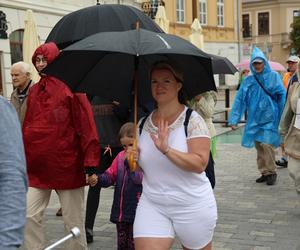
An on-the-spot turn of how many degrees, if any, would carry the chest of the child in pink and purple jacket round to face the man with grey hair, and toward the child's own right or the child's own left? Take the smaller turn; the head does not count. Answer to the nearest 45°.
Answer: approximately 135° to the child's own right

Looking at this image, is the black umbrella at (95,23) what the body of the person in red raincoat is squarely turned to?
no

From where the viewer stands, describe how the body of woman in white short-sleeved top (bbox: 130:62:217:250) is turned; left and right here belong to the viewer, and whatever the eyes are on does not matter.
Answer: facing the viewer and to the left of the viewer

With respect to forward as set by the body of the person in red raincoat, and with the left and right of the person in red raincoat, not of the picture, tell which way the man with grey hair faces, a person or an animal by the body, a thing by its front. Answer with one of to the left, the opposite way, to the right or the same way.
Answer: the same way

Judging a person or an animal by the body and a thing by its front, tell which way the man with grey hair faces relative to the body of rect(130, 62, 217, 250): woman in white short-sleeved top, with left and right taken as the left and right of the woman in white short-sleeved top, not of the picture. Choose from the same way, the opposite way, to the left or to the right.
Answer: the same way

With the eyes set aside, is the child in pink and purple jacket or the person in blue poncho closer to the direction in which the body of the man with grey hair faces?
the child in pink and purple jacket

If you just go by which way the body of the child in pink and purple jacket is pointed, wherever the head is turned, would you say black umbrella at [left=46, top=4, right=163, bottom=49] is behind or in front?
behind

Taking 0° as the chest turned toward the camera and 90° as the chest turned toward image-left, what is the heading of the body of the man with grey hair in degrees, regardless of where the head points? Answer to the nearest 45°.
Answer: approximately 45°

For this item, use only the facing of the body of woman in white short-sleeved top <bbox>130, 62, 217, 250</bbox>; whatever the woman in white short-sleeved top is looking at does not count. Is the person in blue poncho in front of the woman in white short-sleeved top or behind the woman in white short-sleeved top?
behind

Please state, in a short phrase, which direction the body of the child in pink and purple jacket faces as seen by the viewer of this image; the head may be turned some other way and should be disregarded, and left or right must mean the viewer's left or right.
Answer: facing the viewer

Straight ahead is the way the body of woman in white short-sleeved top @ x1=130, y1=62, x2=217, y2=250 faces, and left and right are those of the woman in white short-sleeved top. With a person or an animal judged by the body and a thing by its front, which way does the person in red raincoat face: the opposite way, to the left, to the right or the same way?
the same way

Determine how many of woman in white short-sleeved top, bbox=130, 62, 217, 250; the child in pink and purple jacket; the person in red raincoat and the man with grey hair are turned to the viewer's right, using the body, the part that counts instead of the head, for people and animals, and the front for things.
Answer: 0
